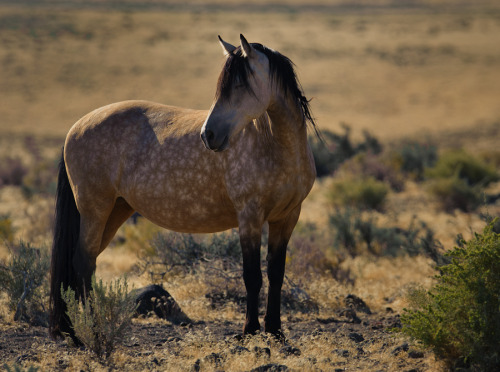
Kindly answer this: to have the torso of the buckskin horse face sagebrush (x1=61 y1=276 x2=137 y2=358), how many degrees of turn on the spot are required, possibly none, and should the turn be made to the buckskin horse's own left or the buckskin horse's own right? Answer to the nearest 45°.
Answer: approximately 135° to the buckskin horse's own right

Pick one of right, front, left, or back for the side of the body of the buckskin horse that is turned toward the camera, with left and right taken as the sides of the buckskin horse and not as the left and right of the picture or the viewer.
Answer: right

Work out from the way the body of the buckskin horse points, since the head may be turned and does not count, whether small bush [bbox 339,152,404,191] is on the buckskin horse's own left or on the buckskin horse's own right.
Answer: on the buckskin horse's own left

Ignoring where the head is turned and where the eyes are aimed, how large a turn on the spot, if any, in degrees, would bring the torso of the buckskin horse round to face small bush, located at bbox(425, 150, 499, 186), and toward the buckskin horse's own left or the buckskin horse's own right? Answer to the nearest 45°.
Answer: approximately 45° to the buckskin horse's own left

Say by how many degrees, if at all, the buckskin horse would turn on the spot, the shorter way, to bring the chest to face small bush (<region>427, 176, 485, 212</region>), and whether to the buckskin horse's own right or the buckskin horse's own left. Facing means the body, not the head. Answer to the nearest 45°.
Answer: approximately 45° to the buckskin horse's own left

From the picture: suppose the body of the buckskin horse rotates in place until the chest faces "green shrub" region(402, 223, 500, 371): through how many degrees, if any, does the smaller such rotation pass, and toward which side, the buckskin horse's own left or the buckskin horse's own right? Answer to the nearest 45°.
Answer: approximately 45° to the buckskin horse's own right

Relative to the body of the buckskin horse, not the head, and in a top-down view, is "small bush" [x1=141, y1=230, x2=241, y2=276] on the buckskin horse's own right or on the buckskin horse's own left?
on the buckskin horse's own left

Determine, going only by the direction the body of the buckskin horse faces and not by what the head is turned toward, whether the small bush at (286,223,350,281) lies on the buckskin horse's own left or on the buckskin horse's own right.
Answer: on the buckskin horse's own left

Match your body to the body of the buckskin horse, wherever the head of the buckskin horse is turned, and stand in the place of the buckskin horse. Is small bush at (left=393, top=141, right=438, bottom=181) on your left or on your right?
on your left

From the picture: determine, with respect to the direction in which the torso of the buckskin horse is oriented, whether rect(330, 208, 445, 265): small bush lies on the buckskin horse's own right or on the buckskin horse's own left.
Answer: on the buckskin horse's own left
